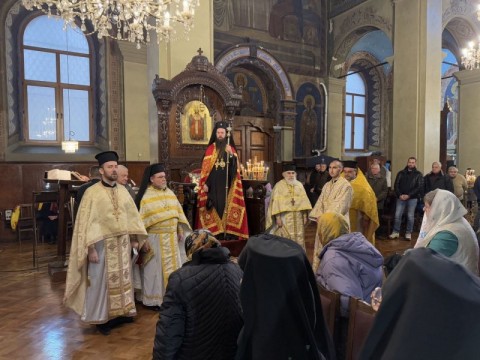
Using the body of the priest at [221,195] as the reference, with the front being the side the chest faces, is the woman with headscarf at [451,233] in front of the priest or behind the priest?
in front

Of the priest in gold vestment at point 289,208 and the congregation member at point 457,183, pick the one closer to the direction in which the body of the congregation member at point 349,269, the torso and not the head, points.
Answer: the priest in gold vestment

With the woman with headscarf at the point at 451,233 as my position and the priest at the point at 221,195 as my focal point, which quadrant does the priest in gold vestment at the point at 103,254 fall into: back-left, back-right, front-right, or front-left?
front-left

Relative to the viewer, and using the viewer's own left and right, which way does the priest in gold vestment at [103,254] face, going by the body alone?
facing the viewer and to the right of the viewer

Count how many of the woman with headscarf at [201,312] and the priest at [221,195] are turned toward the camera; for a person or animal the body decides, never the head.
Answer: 1

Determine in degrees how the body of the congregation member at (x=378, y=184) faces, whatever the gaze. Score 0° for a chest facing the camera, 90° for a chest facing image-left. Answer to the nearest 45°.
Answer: approximately 45°

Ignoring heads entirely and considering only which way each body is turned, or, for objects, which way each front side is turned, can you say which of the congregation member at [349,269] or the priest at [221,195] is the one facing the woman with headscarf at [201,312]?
the priest

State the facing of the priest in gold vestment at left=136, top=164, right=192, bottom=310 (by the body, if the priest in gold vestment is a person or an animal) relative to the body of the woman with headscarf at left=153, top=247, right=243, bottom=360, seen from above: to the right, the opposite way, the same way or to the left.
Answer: the opposite way

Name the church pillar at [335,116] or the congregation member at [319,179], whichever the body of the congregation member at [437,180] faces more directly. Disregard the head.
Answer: the congregation member

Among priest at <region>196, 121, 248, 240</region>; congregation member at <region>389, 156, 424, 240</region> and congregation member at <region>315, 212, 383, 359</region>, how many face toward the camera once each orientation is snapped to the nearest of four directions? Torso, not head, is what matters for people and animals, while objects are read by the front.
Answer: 2

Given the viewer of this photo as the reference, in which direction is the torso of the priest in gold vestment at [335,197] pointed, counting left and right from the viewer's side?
facing the viewer and to the left of the viewer
